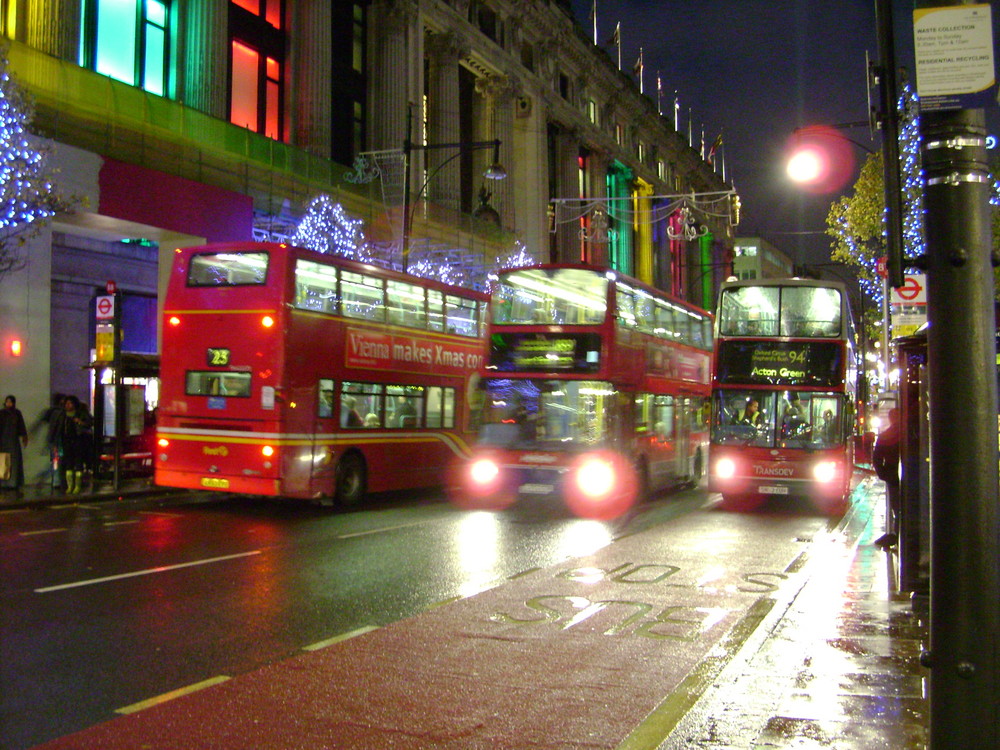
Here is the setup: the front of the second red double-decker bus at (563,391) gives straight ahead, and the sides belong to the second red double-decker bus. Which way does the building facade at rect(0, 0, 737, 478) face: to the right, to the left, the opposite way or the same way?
to the left

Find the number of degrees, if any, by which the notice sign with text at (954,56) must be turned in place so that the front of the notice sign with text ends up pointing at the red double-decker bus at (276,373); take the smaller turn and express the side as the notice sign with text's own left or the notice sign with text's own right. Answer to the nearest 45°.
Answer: approximately 135° to the notice sign with text's own right

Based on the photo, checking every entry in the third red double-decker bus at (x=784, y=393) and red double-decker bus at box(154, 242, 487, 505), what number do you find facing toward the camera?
1

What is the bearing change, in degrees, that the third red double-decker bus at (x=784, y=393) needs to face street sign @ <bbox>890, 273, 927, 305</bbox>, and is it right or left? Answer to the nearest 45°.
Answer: approximately 45° to its left

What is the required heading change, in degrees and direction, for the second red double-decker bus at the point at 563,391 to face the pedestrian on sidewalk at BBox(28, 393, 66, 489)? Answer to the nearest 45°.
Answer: approximately 45° to its right

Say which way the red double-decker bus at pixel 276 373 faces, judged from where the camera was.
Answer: facing away from the viewer and to the right of the viewer

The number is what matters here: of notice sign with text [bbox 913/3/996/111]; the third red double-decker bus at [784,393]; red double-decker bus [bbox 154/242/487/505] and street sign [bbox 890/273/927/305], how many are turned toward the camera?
3

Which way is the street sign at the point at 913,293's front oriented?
toward the camera

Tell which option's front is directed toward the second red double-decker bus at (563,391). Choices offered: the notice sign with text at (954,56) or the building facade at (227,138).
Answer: the building facade

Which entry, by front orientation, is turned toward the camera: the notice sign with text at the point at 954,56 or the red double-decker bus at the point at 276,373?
the notice sign with text

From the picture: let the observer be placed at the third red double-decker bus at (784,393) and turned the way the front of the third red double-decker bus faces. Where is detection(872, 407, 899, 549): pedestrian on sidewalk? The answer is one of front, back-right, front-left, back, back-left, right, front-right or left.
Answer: front

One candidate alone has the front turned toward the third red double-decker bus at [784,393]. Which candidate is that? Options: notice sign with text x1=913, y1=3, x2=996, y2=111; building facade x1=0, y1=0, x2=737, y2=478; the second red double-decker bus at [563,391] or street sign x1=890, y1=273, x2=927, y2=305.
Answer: the building facade

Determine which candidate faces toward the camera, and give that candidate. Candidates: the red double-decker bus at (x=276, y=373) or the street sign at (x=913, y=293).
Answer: the street sign

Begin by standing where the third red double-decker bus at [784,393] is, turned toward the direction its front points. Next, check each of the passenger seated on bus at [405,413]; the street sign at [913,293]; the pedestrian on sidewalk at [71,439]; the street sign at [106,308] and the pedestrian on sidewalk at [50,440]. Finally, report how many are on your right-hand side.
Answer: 4

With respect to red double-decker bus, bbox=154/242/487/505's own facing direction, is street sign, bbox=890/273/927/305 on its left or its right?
on its right

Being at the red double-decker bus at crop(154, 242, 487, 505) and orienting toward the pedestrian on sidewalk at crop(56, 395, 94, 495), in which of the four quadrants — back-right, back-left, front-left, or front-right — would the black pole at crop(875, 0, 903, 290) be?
back-left

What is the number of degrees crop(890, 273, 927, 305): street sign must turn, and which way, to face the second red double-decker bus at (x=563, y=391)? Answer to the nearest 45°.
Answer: approximately 90° to its right

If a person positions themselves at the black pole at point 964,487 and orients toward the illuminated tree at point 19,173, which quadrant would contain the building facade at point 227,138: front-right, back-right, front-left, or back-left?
front-right

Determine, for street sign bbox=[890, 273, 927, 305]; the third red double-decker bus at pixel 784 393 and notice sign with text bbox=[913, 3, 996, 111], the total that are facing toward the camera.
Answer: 3

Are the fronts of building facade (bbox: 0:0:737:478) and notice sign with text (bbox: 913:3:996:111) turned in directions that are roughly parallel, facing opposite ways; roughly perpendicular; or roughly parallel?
roughly perpendicular

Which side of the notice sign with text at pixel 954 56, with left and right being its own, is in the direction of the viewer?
front
